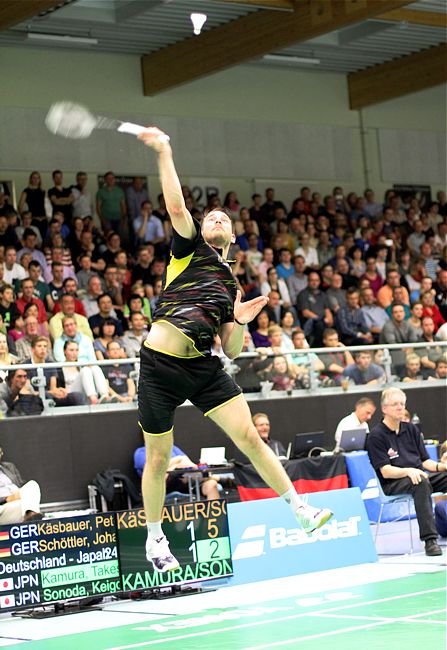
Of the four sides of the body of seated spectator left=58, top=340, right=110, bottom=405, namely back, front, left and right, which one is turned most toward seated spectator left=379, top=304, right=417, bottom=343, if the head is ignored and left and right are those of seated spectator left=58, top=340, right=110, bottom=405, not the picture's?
left

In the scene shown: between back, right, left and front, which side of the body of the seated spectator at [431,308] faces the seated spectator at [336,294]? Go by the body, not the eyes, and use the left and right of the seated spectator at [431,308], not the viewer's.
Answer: right

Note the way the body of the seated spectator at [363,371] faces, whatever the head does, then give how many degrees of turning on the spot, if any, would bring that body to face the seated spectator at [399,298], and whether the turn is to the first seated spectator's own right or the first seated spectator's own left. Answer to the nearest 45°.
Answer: approximately 180°

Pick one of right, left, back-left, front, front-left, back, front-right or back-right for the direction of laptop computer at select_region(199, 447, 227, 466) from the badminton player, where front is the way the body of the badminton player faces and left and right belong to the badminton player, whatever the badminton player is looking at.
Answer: back-left

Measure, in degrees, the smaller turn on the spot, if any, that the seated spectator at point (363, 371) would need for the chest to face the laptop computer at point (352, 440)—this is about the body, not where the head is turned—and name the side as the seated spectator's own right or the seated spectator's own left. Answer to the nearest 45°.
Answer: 0° — they already face it

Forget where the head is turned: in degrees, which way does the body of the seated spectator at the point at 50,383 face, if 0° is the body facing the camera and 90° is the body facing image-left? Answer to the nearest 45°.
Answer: approximately 315°

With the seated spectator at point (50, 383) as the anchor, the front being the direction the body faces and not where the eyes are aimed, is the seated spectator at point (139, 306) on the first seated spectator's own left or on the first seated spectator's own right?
on the first seated spectator's own left

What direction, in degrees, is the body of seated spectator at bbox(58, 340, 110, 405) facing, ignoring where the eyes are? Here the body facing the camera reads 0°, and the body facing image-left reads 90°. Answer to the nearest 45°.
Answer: approximately 315°

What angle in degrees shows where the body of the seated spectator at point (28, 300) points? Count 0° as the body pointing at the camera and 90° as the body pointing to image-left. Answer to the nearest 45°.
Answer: approximately 315°

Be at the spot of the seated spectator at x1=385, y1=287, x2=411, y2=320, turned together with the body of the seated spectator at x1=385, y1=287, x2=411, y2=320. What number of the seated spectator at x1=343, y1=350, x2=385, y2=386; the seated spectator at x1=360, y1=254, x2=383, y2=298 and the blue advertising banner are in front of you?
2

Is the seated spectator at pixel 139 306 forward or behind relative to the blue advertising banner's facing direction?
behind
